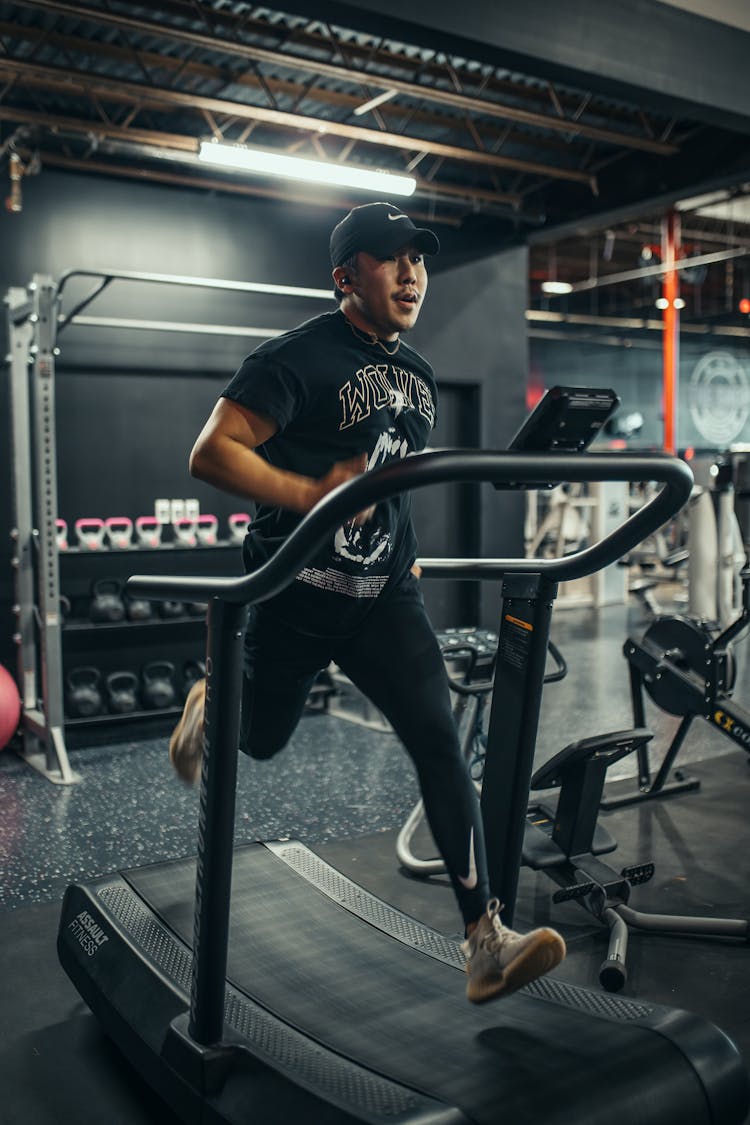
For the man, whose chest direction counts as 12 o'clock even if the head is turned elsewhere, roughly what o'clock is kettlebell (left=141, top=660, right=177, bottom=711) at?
The kettlebell is roughly at 7 o'clock from the man.

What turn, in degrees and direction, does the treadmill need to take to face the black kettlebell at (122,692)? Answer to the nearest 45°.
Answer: approximately 180°

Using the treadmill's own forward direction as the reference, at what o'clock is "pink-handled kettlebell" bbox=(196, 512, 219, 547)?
The pink-handled kettlebell is roughly at 7 o'clock from the treadmill.

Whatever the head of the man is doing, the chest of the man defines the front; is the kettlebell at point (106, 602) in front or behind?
behind

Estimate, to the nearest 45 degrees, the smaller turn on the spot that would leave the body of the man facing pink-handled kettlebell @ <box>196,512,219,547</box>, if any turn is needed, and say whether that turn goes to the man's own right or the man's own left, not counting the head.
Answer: approximately 135° to the man's own left

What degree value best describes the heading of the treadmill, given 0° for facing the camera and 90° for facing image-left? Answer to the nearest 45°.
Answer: approximately 315°

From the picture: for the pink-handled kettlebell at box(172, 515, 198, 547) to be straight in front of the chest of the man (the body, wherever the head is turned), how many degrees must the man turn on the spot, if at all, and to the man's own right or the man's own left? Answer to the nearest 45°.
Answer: approximately 135° to the man's own left
